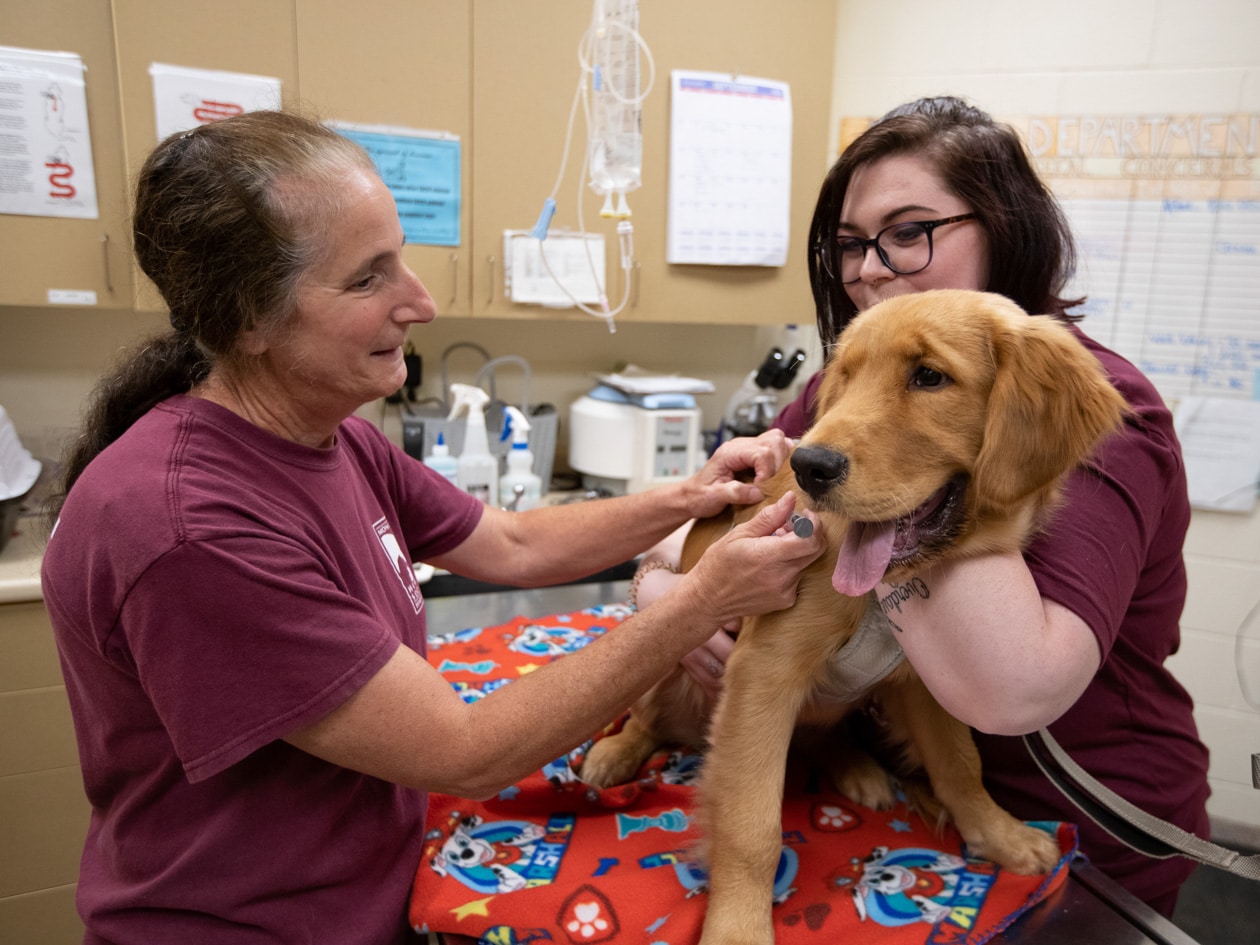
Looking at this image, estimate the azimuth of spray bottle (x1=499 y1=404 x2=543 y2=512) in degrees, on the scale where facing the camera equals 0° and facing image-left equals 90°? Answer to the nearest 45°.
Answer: approximately 90°

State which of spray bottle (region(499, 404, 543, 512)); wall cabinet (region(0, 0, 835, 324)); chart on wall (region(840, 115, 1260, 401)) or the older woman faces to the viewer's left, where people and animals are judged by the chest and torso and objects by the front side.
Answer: the spray bottle

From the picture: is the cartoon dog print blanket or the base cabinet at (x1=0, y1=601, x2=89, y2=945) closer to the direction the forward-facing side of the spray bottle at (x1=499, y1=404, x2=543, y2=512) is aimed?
the base cabinet

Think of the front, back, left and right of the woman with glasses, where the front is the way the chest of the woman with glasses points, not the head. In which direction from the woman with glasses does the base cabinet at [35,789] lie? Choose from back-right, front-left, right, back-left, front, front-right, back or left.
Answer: front-right

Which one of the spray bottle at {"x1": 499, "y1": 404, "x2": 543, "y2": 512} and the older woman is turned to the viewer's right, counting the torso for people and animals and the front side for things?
the older woman

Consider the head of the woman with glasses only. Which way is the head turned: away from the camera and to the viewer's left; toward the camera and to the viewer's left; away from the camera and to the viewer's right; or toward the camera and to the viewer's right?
toward the camera and to the viewer's left

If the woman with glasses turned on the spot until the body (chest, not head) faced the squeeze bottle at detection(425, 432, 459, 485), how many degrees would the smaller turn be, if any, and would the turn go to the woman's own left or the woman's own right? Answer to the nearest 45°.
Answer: approximately 90° to the woman's own right

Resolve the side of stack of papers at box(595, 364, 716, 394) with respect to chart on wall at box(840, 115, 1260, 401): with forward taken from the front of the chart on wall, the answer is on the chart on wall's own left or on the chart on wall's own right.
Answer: on the chart on wall's own right

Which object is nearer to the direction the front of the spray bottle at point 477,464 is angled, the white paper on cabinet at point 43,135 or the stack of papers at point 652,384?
the white paper on cabinet

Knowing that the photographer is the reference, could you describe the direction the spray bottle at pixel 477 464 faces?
facing to the left of the viewer

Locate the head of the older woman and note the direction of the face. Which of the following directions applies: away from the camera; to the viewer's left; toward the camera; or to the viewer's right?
to the viewer's right

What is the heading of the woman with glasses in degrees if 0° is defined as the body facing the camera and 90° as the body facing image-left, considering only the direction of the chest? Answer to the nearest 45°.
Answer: approximately 45°

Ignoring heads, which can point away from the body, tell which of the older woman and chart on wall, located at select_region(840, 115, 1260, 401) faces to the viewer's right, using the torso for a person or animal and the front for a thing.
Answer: the older woman
